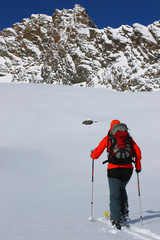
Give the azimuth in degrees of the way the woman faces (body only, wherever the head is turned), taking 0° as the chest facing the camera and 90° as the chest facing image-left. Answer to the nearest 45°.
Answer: approximately 135°
